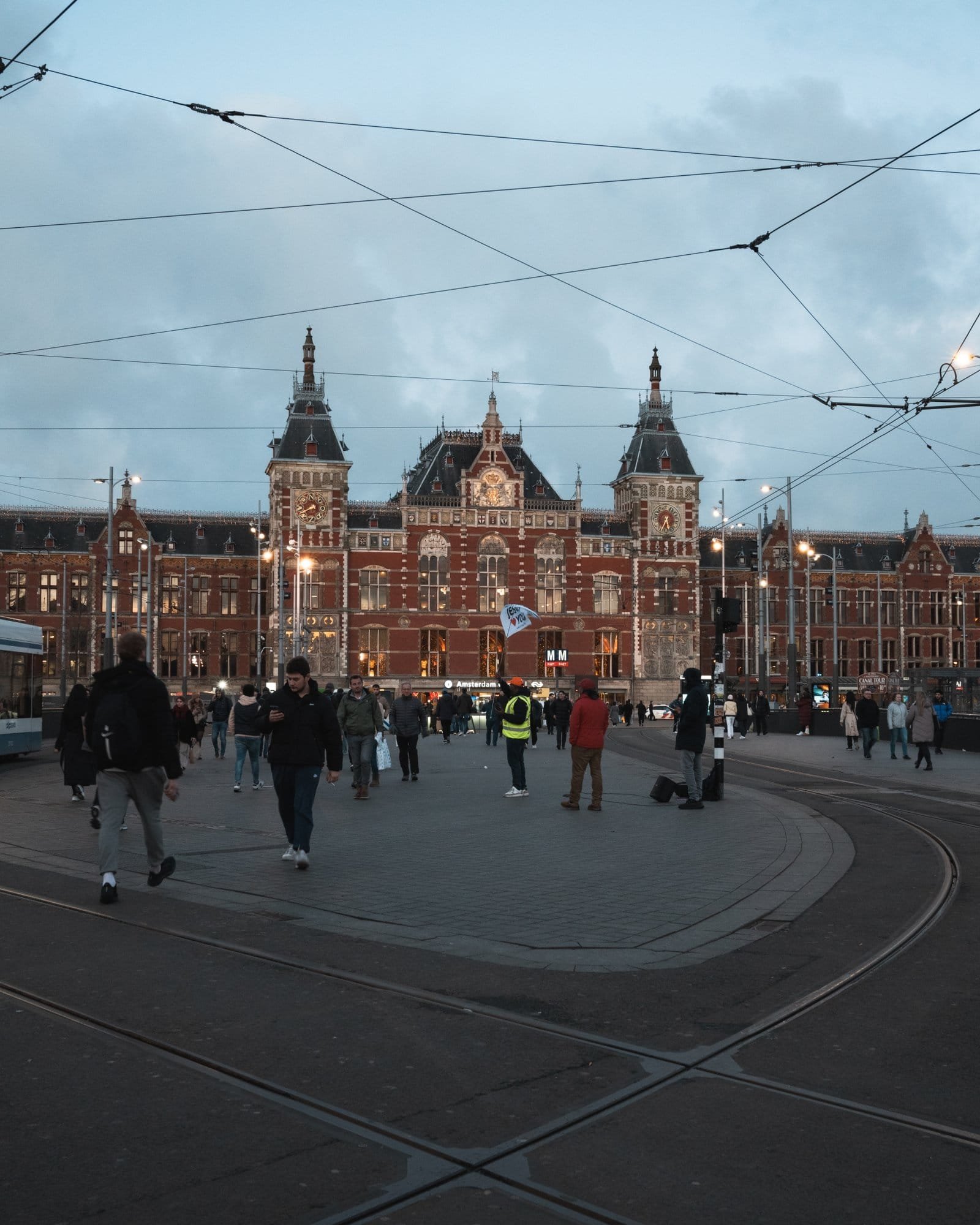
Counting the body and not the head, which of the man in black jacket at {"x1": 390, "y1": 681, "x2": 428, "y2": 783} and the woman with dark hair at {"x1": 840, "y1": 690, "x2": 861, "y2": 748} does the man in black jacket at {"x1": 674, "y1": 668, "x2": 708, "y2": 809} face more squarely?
the man in black jacket

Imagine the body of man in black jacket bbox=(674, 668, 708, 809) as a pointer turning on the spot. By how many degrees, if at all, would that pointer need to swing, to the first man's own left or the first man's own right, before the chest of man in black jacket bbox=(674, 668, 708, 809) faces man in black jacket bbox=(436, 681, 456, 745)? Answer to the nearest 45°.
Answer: approximately 90° to the first man's own right

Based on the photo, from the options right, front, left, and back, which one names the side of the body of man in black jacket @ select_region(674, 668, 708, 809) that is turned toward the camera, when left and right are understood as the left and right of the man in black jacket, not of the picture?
left

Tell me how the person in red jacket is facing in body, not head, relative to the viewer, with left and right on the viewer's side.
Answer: facing away from the viewer and to the left of the viewer

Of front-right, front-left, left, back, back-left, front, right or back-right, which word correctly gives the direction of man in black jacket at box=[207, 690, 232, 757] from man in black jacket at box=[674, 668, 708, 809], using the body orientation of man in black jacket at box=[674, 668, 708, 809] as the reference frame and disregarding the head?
front-right
